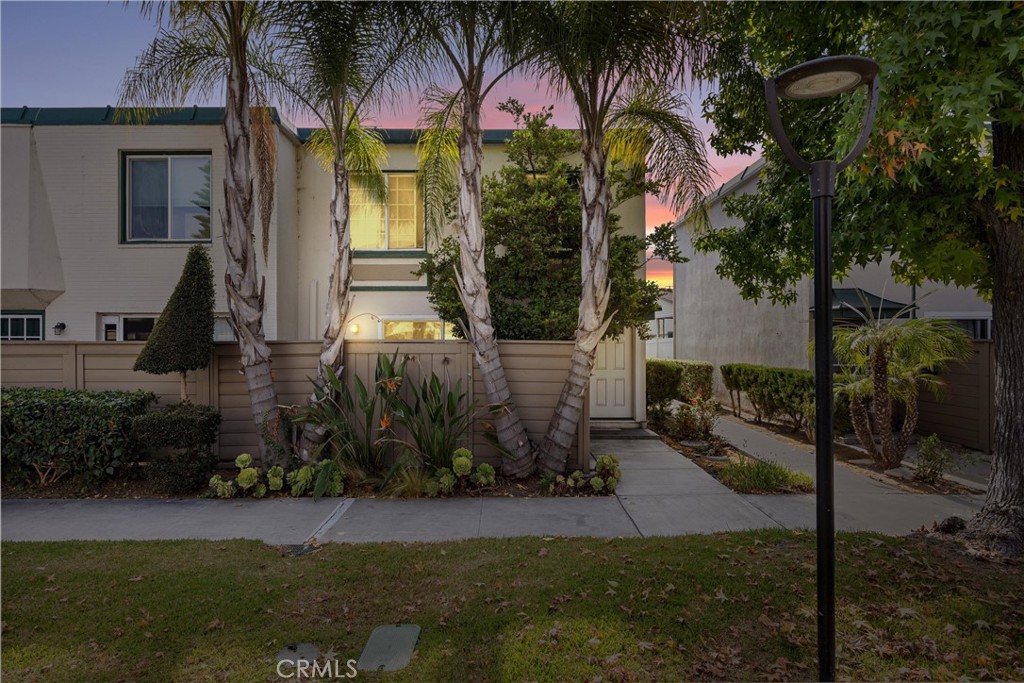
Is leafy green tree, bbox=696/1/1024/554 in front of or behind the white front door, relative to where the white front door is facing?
in front

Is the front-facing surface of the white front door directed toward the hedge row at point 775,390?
no

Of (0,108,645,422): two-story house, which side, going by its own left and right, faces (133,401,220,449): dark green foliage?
front

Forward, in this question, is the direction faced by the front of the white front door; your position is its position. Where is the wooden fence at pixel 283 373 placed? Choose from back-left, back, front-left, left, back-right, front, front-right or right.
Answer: front-right

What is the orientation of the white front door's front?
toward the camera

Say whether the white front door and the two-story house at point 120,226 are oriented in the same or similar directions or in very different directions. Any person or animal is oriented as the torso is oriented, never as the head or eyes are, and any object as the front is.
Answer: same or similar directions

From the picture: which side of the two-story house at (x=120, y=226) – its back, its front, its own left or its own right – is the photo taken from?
front

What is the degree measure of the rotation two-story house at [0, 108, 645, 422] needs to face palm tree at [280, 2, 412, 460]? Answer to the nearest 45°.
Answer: approximately 45° to its left

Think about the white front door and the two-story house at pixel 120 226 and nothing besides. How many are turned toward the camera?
2

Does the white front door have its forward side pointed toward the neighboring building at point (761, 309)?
no

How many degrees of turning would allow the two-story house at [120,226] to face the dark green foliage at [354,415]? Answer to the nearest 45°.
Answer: approximately 45° to its left

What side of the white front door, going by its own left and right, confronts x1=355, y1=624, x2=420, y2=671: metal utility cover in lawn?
front

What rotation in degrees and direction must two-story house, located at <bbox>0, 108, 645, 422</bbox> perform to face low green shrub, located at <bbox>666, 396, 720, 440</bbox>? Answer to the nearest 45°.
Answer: approximately 90° to its left

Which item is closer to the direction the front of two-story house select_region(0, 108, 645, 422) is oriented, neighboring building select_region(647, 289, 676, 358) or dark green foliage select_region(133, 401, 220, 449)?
the dark green foliage

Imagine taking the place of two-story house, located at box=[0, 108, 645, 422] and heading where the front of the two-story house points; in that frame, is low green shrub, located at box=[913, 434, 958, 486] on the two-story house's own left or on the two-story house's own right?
on the two-story house's own left
